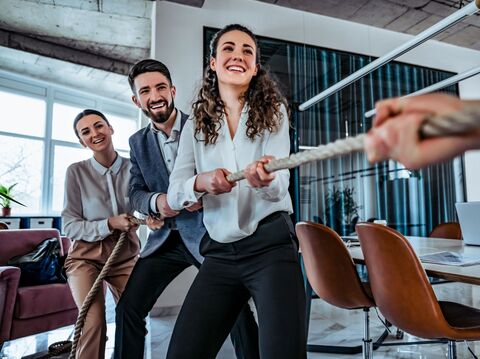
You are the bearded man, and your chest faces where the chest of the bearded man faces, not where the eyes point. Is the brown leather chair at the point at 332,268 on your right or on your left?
on your left

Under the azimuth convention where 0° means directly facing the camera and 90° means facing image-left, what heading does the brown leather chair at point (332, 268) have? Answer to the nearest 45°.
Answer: approximately 225°

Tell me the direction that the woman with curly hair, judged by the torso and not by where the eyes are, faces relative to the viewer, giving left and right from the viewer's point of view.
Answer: facing the viewer

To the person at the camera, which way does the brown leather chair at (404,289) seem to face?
facing away from the viewer and to the right of the viewer

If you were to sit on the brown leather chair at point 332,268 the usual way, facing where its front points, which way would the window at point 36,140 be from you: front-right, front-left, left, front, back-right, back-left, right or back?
left

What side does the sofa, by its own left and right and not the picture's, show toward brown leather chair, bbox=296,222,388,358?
front

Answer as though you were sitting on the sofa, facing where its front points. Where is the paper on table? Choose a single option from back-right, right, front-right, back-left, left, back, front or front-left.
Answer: front

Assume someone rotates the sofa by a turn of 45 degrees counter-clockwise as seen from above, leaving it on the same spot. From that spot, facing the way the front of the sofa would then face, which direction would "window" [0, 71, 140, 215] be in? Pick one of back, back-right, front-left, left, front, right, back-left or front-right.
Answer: left

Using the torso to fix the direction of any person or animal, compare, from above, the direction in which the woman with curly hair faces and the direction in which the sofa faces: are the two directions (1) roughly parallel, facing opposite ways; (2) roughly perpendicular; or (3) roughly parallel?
roughly parallel

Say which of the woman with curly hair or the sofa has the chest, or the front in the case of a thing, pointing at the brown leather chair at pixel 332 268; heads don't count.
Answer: the sofa

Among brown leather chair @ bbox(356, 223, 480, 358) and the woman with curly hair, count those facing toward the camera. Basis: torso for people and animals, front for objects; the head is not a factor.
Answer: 1

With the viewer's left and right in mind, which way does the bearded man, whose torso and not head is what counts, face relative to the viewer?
facing the viewer and to the right of the viewer
